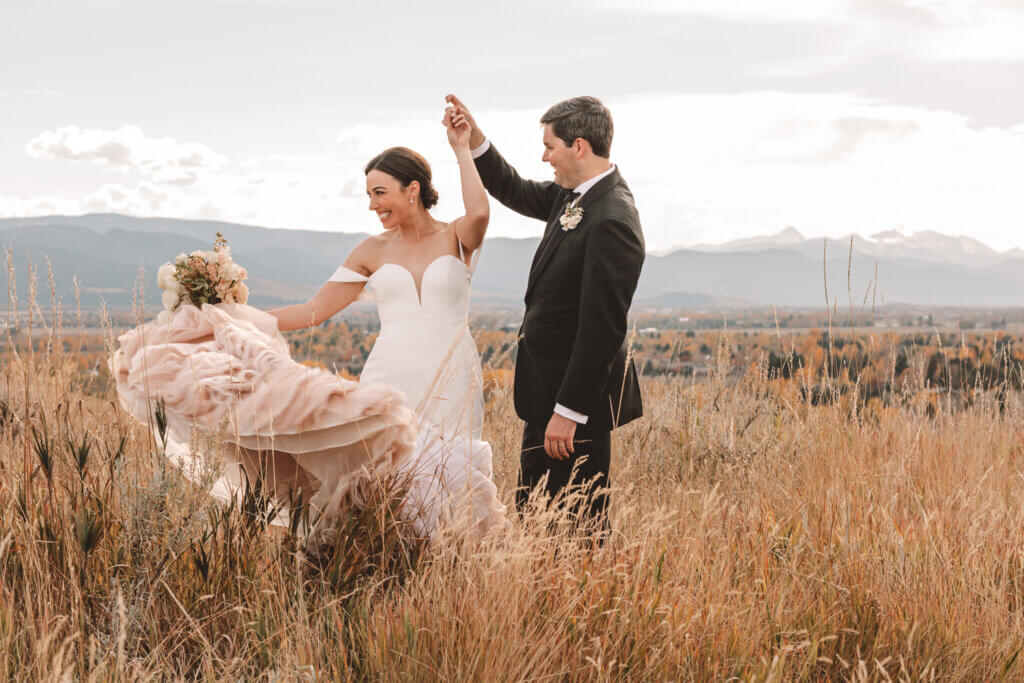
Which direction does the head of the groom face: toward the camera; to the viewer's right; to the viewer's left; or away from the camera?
to the viewer's left

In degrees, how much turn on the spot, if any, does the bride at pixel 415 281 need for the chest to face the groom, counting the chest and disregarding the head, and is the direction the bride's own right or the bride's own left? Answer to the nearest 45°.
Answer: approximately 45° to the bride's own left

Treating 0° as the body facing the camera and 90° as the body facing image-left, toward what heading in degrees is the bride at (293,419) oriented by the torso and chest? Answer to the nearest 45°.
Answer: approximately 0°

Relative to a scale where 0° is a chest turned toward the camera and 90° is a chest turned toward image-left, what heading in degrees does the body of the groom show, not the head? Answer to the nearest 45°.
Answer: approximately 90°

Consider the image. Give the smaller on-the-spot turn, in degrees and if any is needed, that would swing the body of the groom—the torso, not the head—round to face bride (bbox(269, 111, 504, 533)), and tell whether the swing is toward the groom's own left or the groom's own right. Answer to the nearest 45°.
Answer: approximately 45° to the groom's own right
